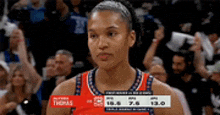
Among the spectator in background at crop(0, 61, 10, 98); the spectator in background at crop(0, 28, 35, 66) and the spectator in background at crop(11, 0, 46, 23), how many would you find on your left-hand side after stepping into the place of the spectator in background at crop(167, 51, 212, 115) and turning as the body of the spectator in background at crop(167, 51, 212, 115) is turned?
0

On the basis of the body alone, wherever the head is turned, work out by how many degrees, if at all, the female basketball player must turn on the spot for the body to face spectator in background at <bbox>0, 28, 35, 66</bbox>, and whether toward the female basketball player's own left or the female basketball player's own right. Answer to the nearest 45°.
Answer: approximately 135° to the female basketball player's own right

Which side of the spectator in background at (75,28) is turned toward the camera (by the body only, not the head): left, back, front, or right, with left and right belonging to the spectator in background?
front

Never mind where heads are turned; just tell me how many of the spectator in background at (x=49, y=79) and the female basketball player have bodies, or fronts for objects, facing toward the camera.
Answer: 2

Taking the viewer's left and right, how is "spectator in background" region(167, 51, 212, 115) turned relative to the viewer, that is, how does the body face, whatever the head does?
facing the viewer and to the left of the viewer

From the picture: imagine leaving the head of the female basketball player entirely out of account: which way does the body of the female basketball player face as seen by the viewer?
toward the camera

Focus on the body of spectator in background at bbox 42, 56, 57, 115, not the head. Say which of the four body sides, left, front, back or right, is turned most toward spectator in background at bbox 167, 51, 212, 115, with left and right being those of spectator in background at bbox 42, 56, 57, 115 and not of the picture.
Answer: left

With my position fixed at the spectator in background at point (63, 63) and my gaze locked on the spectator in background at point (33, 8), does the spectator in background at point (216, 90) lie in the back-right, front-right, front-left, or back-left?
back-right

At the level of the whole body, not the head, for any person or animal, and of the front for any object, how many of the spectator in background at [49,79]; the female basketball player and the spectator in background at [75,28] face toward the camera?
3

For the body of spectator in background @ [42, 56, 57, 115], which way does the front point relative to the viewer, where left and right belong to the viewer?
facing the viewer
